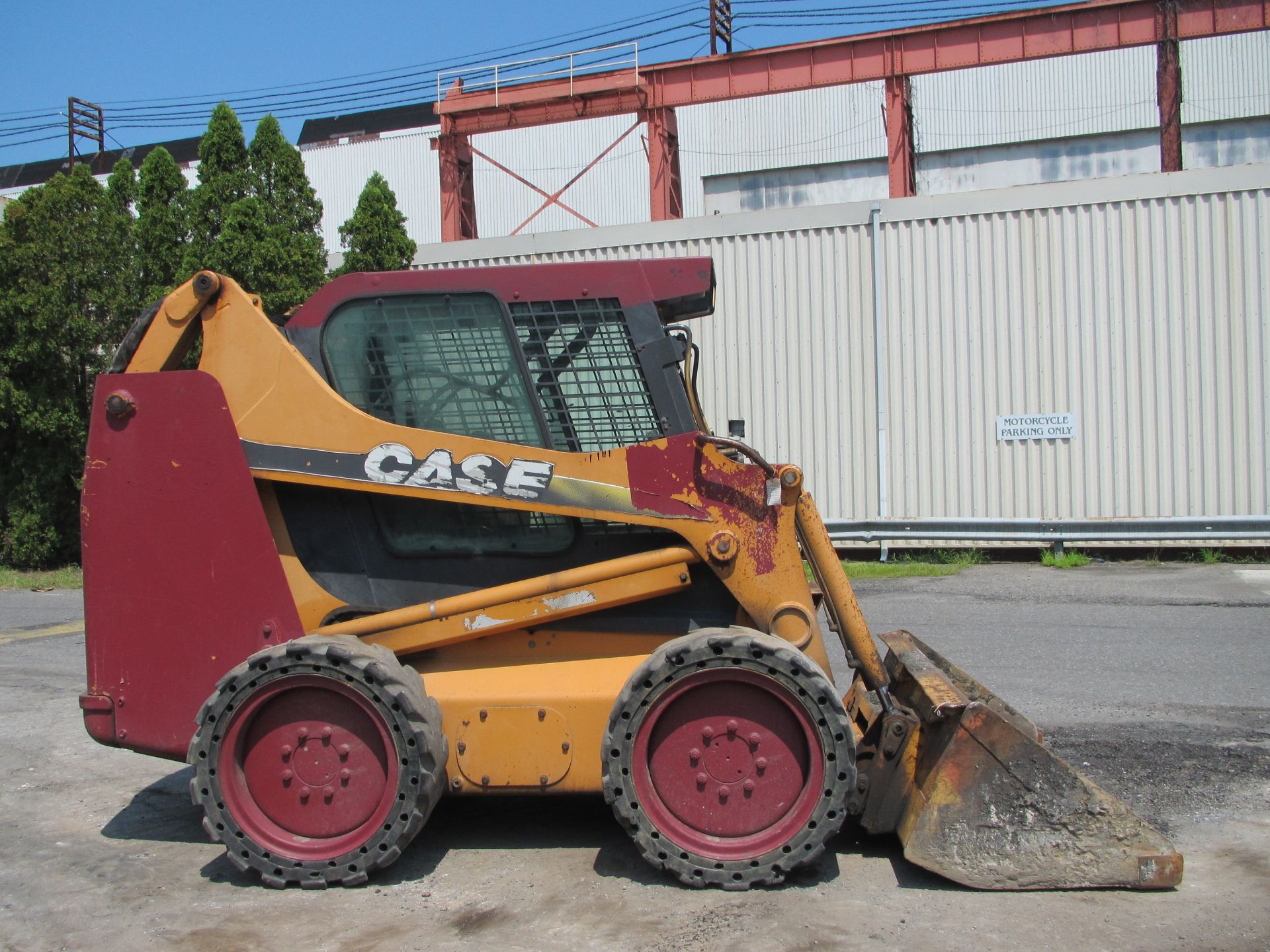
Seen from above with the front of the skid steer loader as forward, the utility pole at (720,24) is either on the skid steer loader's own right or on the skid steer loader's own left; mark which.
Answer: on the skid steer loader's own left

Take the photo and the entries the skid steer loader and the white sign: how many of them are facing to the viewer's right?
1

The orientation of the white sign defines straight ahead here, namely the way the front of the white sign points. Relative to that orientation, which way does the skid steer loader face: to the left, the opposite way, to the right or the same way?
to the left

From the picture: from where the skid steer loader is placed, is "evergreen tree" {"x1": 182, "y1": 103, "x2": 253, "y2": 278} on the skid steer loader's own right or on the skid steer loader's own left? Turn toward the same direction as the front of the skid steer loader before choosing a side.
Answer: on the skid steer loader's own left

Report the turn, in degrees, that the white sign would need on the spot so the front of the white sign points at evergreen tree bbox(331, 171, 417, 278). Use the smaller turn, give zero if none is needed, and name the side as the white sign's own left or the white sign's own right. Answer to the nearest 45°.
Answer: approximately 90° to the white sign's own right

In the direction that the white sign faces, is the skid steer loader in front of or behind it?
in front

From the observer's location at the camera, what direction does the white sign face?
facing the viewer

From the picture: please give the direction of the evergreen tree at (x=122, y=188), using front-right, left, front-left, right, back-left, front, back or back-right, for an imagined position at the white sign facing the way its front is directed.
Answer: right

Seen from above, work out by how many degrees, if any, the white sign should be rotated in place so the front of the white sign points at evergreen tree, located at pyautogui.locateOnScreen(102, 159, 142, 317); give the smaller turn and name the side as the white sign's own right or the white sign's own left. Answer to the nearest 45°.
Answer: approximately 90° to the white sign's own right

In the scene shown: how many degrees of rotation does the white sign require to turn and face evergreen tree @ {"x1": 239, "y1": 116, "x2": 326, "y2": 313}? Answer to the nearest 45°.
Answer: approximately 90° to its right

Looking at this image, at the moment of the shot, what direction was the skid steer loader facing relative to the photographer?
facing to the right of the viewer

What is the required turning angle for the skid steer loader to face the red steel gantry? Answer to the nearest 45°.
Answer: approximately 90° to its left
